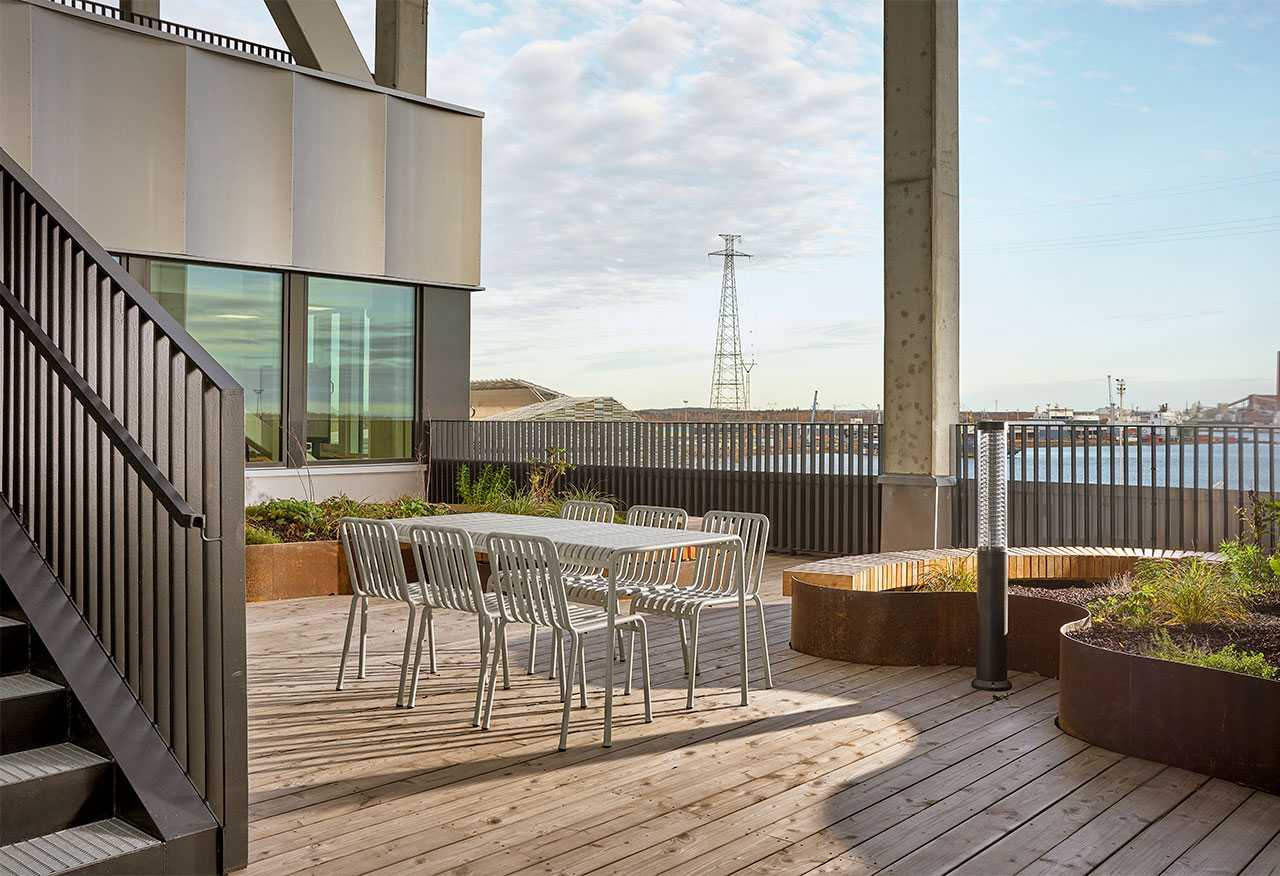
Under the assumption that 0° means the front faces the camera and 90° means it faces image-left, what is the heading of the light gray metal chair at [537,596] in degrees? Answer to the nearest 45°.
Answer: approximately 225°

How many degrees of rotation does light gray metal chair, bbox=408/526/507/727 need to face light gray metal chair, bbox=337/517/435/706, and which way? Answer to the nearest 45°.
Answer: approximately 90° to its left

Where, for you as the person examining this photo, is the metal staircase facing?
facing the viewer and to the right of the viewer

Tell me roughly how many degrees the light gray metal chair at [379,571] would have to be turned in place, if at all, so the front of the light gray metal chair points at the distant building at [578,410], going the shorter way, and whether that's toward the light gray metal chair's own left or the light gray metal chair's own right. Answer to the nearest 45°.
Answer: approximately 45° to the light gray metal chair's own left

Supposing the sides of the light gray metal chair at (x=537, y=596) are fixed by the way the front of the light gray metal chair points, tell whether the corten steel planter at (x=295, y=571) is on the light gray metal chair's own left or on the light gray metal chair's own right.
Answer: on the light gray metal chair's own left

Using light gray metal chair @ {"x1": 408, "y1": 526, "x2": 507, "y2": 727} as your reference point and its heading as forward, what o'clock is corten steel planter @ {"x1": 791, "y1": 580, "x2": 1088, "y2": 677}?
The corten steel planter is roughly at 1 o'clock from the light gray metal chair.

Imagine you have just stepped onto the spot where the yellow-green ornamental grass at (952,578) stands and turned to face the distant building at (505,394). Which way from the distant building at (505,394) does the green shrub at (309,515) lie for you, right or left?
left
